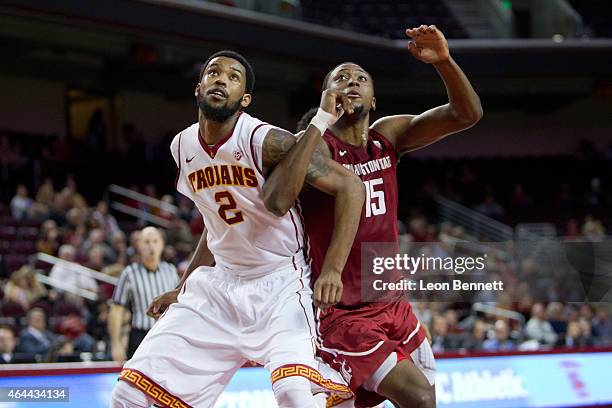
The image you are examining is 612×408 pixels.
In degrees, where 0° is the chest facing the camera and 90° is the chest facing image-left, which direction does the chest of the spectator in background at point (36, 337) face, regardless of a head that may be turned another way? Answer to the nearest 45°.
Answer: approximately 315°

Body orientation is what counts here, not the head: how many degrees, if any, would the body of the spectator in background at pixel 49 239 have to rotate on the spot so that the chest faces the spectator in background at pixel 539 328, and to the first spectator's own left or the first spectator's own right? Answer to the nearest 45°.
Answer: approximately 45° to the first spectator's own left

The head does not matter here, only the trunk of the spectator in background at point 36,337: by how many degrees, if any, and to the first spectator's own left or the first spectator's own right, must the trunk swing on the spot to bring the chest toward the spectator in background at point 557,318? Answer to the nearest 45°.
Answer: approximately 45° to the first spectator's own left

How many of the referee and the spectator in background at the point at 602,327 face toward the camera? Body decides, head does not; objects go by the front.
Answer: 2

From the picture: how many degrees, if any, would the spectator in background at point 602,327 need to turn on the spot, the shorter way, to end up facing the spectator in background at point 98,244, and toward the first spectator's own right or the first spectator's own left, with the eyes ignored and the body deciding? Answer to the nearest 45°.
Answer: approximately 90° to the first spectator's own right

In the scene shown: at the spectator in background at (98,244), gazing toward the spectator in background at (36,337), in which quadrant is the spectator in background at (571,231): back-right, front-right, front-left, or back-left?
back-left

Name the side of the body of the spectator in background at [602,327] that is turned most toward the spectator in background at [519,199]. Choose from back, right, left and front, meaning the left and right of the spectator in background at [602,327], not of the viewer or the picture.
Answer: back

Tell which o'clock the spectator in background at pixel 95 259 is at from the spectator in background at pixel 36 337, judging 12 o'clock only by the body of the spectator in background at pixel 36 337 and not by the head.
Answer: the spectator in background at pixel 95 259 is roughly at 8 o'clock from the spectator in background at pixel 36 337.
